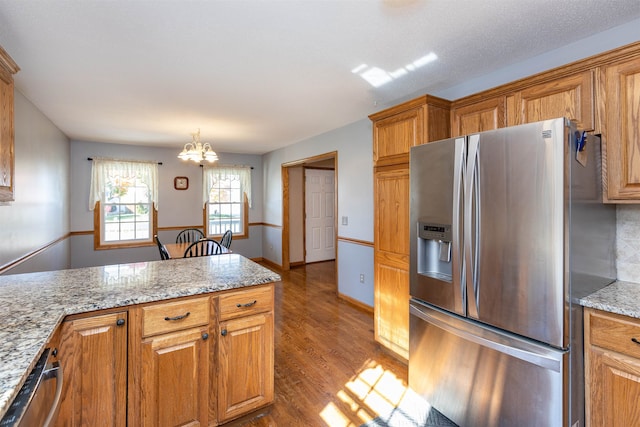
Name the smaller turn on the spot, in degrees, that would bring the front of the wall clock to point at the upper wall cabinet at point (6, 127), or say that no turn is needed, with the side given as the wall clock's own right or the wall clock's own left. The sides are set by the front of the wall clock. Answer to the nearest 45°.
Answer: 0° — it already faces it

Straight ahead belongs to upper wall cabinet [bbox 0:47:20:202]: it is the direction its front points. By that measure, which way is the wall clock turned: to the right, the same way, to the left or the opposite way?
to the right

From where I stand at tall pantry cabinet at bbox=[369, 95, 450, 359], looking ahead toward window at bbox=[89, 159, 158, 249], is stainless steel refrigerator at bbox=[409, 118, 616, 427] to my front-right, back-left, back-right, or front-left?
back-left

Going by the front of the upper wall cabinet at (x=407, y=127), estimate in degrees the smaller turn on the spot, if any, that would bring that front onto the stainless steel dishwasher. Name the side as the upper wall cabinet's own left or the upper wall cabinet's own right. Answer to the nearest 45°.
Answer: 0° — it already faces it

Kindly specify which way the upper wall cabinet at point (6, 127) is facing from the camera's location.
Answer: facing to the right of the viewer

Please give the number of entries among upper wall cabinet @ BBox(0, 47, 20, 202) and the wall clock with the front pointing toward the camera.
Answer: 1

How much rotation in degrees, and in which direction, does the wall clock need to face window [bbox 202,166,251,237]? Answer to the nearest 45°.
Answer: approximately 90° to its left
